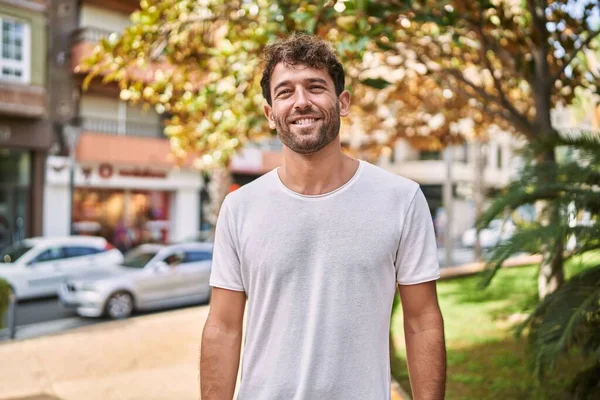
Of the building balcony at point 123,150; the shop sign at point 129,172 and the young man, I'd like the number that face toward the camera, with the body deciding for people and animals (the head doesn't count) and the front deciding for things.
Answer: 3

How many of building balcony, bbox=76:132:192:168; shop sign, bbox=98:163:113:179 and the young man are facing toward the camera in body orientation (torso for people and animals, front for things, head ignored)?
3

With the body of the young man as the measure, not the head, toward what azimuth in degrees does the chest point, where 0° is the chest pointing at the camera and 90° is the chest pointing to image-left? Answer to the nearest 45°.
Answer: approximately 0°

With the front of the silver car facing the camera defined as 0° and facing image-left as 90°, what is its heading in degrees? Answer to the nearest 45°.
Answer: approximately 45°

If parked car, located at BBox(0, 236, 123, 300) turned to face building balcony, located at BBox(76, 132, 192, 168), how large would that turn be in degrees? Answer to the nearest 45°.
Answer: approximately 135° to its right

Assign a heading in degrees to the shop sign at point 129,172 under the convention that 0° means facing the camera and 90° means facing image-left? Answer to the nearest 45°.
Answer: approximately 0°

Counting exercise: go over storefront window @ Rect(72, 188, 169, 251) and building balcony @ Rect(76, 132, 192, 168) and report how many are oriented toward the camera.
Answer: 2

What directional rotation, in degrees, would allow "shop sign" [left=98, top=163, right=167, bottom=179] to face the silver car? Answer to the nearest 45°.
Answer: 0° — it already faces it

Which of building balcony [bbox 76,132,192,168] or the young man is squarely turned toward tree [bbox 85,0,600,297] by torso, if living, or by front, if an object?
the building balcony
